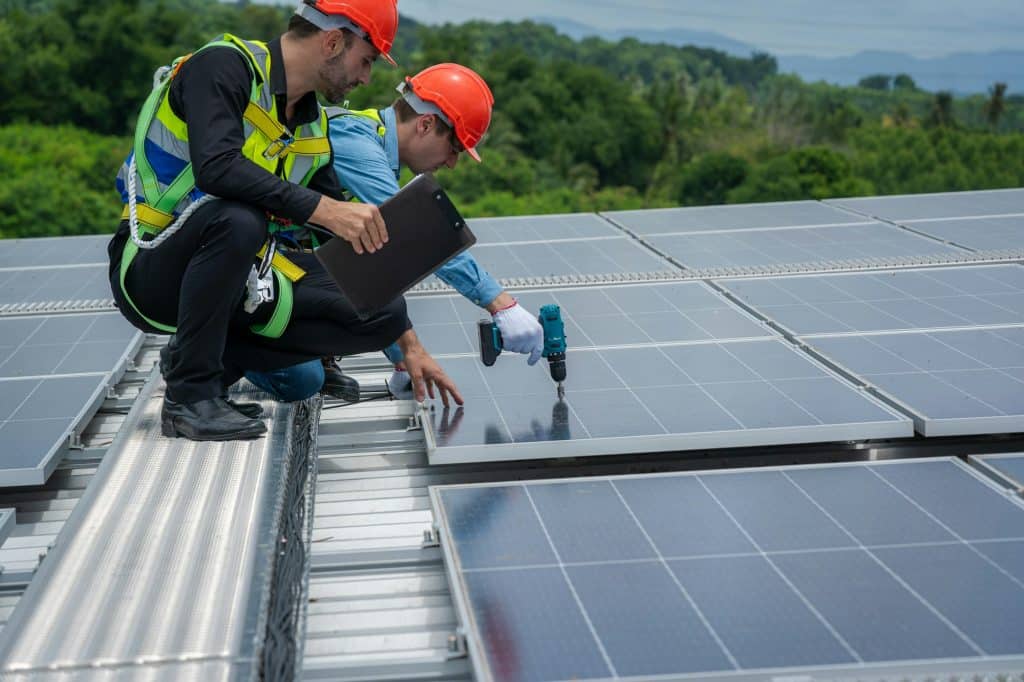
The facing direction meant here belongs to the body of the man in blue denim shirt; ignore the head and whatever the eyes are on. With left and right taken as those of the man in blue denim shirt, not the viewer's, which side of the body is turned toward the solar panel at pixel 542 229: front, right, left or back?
left

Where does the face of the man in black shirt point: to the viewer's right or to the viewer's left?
to the viewer's right

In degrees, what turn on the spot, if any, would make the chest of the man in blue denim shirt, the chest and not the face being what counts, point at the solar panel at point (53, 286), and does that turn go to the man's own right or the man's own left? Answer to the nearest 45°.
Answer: approximately 135° to the man's own left

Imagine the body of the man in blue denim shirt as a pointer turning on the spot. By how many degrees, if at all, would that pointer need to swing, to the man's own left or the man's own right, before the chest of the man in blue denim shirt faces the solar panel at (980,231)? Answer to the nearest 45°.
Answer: approximately 45° to the man's own left

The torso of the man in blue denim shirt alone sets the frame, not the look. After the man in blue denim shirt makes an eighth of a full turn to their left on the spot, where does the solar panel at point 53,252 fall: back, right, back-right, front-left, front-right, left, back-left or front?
left

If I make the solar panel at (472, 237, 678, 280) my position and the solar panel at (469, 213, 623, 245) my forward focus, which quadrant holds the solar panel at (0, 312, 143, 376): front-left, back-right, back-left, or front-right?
back-left

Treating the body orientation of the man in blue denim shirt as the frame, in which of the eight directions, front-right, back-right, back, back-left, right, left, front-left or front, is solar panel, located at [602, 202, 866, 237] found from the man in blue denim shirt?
front-left

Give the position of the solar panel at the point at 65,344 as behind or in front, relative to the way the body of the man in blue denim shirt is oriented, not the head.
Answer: behind

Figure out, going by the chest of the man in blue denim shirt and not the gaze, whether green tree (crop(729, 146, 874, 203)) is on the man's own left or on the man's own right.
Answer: on the man's own left

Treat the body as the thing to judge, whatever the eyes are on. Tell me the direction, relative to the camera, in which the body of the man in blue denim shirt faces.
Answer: to the viewer's right

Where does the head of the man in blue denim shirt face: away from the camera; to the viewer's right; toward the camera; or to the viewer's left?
to the viewer's right

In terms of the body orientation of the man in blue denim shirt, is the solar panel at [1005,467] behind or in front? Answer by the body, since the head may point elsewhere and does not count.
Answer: in front
